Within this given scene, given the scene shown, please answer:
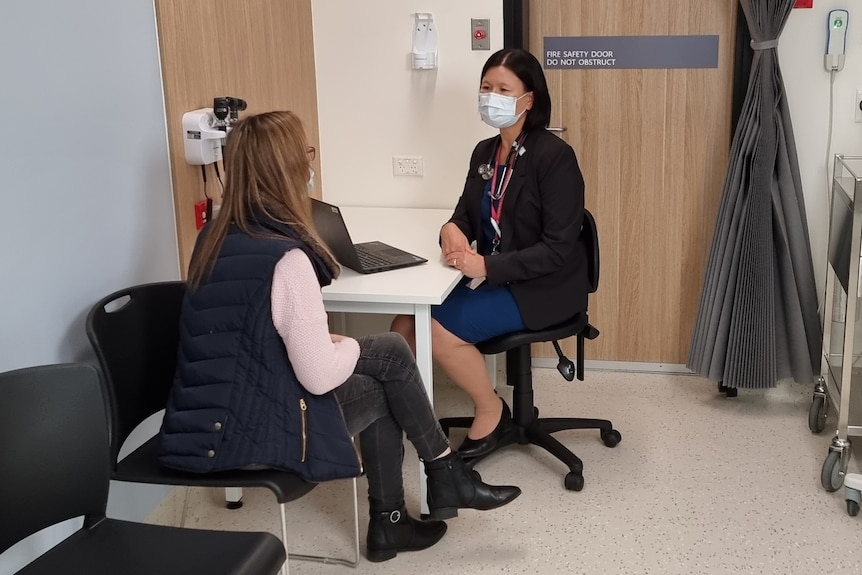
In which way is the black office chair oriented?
to the viewer's left

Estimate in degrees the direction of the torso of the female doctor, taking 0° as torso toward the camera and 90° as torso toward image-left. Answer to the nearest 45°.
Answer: approximately 45°

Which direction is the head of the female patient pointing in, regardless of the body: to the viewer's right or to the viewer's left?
to the viewer's right

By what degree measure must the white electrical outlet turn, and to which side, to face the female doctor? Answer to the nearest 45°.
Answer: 0° — it already faces them

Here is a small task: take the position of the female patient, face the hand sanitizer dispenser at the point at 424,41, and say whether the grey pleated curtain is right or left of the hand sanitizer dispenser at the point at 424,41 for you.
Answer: right

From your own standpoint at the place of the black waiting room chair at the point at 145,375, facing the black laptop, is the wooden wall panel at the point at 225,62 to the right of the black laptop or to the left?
left

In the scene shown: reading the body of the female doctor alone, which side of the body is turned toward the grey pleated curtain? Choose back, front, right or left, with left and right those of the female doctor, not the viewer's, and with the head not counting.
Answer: back
